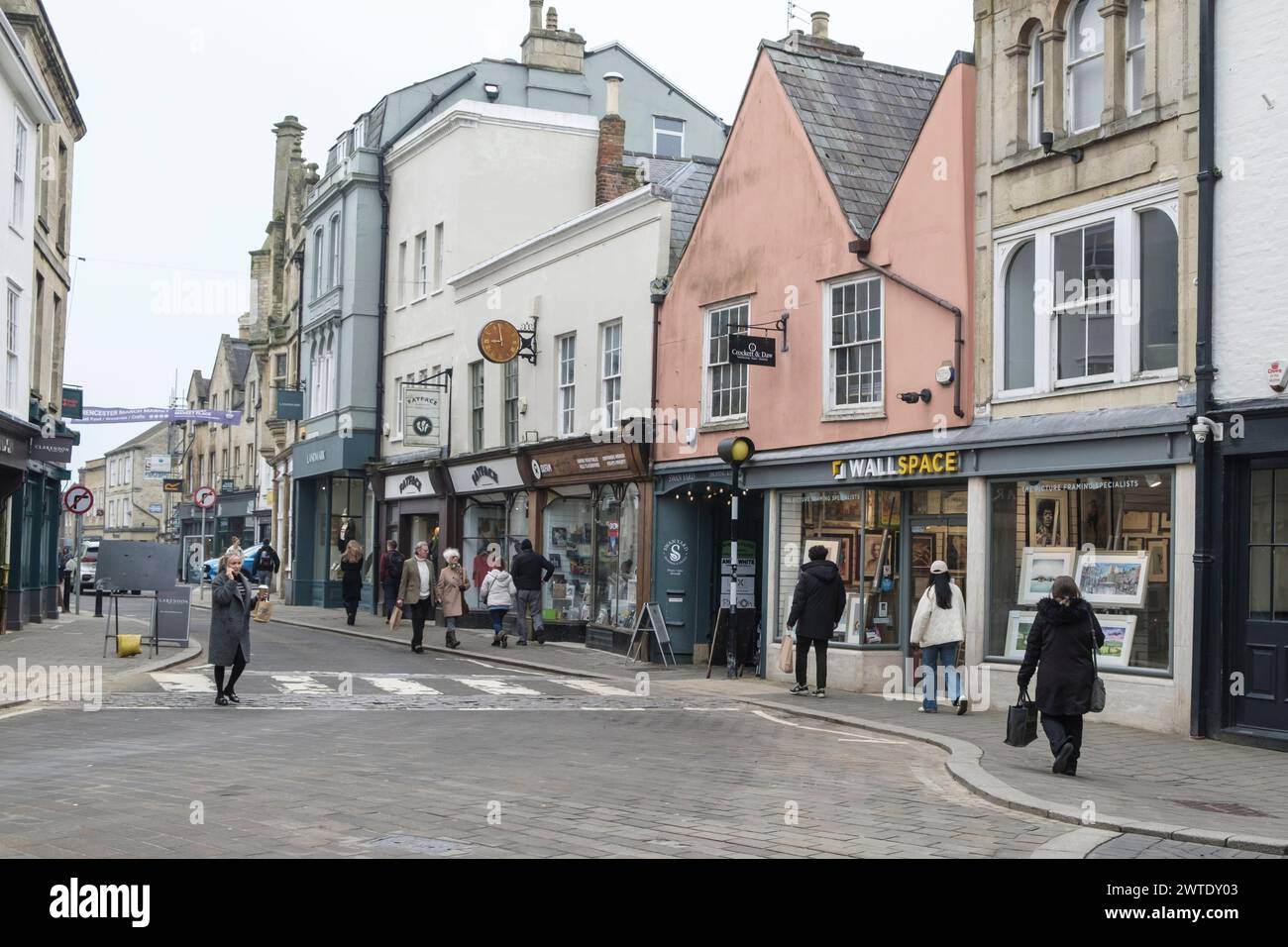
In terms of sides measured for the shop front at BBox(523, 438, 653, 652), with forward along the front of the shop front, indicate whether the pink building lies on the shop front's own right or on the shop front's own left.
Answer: on the shop front's own left

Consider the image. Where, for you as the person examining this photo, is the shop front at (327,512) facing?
facing the viewer and to the left of the viewer

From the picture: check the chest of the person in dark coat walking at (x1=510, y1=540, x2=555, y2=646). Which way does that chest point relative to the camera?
away from the camera

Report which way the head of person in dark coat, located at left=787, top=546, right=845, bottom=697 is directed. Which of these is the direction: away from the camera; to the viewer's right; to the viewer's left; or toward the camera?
away from the camera

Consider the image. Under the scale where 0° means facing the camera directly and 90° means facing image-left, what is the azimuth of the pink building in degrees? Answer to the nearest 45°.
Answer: approximately 45°

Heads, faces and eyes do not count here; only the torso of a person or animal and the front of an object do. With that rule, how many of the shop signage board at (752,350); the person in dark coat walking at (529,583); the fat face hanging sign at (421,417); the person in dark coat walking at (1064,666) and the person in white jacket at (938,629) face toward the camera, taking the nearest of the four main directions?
2

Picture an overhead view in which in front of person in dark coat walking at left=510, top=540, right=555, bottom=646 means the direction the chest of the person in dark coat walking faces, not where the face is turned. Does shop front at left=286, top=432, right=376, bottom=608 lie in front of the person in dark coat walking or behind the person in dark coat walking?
in front

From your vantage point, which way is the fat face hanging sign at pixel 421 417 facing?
toward the camera

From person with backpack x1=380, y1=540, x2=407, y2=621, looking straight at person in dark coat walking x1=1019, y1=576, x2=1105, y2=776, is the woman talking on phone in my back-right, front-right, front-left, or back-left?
front-right

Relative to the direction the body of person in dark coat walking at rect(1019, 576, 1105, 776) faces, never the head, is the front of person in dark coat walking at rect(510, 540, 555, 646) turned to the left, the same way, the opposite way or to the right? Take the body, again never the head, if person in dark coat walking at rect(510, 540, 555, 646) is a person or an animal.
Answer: the same way

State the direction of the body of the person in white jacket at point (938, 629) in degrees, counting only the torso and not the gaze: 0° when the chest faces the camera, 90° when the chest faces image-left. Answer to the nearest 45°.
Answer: approximately 180°

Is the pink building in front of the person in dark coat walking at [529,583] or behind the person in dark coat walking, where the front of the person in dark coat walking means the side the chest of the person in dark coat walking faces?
behind

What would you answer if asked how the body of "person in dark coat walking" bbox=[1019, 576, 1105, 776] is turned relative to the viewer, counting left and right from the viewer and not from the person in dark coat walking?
facing away from the viewer

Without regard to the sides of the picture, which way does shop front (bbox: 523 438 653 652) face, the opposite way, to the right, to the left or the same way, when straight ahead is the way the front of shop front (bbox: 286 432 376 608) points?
the same way

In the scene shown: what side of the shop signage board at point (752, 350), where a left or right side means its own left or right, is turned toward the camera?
front

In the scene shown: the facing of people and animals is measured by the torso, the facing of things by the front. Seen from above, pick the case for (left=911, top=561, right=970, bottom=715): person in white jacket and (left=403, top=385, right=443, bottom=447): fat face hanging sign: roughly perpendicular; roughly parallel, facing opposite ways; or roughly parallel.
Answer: roughly parallel, facing opposite ways

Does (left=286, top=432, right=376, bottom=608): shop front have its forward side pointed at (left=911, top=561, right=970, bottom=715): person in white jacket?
no

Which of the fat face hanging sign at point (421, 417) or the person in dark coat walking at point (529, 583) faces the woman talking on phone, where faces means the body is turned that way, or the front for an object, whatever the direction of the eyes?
the fat face hanging sign
